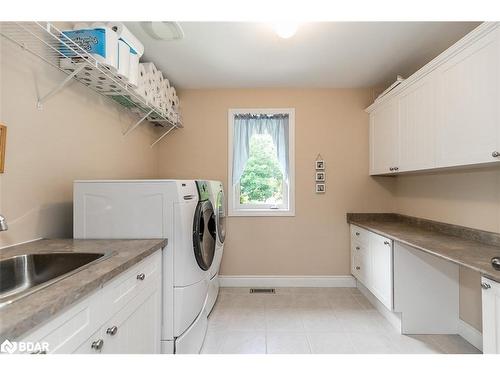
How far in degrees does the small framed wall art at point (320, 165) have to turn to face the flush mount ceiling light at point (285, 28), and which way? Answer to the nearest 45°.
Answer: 0° — it already faces it

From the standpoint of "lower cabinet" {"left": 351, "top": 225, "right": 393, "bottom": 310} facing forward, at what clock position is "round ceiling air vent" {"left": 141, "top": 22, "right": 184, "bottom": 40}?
The round ceiling air vent is roughly at 12 o'clock from the lower cabinet.

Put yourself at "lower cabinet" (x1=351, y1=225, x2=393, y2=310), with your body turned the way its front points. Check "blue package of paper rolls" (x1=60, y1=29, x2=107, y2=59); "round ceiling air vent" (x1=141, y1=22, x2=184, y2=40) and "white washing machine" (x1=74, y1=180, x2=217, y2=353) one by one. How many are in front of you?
3

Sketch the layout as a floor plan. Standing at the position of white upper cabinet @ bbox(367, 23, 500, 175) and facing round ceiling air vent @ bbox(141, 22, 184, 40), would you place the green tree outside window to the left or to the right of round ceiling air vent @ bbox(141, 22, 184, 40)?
right

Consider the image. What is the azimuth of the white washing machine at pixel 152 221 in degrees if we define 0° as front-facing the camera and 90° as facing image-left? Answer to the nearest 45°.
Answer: approximately 270°
